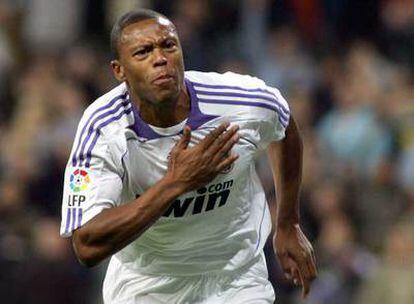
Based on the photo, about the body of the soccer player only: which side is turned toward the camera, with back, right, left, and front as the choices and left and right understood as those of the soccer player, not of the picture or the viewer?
front
